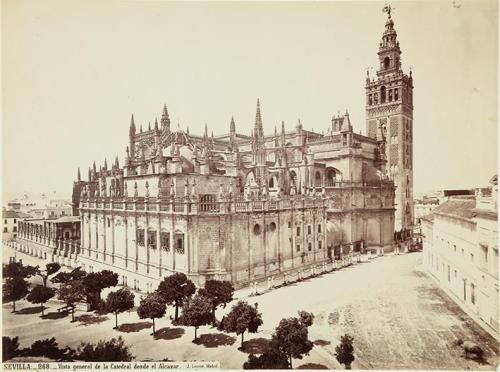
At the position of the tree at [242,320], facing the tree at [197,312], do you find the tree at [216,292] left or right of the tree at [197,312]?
right

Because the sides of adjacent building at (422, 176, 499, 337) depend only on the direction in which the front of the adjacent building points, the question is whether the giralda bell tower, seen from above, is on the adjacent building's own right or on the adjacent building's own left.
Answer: on the adjacent building's own right

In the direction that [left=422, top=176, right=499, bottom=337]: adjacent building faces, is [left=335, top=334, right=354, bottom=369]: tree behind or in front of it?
in front

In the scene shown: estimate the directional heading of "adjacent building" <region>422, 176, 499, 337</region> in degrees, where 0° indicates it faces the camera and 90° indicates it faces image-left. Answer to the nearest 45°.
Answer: approximately 45°

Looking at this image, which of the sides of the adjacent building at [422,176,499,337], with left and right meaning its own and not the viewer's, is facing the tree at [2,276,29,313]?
front

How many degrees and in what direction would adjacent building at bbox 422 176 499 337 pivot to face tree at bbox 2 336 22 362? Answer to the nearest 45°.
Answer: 0° — it already faces it
